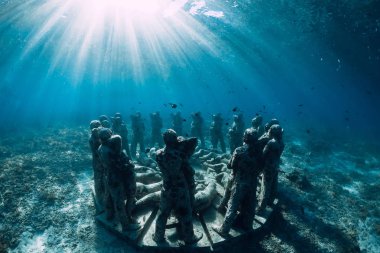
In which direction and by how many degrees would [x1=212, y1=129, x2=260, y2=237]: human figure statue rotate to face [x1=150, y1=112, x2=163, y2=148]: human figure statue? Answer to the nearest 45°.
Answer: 0° — it already faces it

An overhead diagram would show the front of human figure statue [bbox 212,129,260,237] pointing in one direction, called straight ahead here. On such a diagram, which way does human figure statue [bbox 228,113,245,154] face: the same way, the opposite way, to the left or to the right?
to the left

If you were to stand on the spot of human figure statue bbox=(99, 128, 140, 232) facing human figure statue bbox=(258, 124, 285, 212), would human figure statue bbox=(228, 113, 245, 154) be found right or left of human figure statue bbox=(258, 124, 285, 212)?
left

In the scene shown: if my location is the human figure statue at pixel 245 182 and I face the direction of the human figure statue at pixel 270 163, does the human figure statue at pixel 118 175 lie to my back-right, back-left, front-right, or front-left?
back-left

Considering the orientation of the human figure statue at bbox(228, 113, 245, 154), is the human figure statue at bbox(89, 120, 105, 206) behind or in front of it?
in front

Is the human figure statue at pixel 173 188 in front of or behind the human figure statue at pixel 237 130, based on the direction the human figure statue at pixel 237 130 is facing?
in front

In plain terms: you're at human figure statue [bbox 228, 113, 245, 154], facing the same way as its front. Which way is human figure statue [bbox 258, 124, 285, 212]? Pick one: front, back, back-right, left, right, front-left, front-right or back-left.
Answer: front-left

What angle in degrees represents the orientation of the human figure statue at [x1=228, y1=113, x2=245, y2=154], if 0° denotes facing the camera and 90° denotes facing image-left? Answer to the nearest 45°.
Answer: approximately 45°

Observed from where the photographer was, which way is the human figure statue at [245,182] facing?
facing away from the viewer and to the left of the viewer
